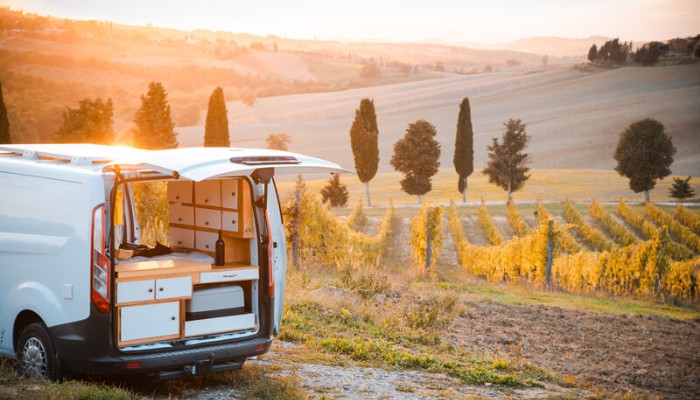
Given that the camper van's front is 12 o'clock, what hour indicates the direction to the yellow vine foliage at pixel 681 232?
The yellow vine foliage is roughly at 3 o'clock from the camper van.

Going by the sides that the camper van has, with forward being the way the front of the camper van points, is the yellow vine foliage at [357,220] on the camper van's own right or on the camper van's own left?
on the camper van's own right

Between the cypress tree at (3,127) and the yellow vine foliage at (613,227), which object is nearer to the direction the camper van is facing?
the cypress tree

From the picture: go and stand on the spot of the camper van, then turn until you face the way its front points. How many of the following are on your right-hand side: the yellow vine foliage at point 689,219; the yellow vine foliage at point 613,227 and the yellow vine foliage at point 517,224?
3

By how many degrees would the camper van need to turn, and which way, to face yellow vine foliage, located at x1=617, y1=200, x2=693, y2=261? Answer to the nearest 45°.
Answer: approximately 90° to its right

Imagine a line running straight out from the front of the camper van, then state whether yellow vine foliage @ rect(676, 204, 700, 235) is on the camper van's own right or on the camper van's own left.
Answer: on the camper van's own right

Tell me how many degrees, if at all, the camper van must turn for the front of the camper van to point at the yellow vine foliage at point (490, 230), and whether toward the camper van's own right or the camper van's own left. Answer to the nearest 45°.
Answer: approximately 90° to the camper van's own right

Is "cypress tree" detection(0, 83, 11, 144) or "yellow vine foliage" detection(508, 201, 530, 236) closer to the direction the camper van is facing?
the cypress tree

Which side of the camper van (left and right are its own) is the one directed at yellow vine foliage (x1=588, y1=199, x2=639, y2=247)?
right

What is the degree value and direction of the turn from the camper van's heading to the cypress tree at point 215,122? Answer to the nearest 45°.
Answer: approximately 45° to its right

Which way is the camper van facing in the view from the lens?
facing away from the viewer and to the left of the viewer
